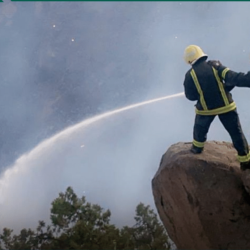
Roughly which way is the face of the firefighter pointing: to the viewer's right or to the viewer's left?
to the viewer's left

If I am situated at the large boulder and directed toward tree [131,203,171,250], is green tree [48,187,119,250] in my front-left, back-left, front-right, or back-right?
front-left

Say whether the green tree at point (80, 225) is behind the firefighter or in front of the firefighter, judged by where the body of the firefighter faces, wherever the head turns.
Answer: in front

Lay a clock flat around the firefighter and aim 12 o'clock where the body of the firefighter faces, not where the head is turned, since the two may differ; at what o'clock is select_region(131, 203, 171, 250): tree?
The tree is roughly at 12 o'clock from the firefighter.

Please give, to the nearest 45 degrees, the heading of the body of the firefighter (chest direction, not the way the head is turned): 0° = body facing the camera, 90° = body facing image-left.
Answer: approximately 135°
